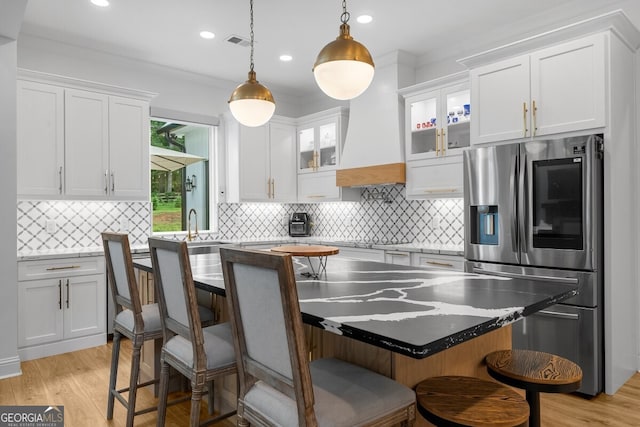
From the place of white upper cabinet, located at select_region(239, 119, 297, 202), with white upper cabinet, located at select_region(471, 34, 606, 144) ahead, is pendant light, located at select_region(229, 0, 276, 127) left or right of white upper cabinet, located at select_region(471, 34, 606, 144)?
right

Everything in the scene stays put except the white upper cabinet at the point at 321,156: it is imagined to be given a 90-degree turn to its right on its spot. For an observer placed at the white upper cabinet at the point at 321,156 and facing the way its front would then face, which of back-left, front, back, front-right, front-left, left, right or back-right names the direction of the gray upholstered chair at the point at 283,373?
back-left

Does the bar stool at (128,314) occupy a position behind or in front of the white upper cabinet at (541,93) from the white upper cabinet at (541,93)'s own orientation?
in front

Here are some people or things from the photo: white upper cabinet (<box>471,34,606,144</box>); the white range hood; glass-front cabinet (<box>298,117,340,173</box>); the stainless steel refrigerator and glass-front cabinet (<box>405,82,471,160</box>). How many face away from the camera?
0

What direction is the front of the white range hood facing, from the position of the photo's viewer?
facing the viewer and to the left of the viewer

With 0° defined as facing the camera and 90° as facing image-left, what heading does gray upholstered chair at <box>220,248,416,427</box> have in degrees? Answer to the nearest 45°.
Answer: approximately 225°

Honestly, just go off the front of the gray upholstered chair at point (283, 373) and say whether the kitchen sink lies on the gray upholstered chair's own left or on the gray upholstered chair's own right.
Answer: on the gray upholstered chair's own left

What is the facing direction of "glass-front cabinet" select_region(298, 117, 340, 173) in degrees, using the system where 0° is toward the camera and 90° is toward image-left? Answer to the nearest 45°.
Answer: approximately 45°

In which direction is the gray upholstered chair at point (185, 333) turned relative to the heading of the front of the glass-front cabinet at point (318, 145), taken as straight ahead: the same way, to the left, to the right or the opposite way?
the opposite way

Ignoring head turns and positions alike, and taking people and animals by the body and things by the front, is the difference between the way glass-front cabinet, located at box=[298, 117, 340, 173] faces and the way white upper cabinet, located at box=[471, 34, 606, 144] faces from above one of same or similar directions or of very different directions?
same or similar directions

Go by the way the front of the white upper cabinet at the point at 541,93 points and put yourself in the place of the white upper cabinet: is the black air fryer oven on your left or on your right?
on your right

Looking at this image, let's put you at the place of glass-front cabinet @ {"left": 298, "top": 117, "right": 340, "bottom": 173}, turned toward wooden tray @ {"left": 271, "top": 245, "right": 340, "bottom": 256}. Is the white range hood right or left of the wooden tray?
left

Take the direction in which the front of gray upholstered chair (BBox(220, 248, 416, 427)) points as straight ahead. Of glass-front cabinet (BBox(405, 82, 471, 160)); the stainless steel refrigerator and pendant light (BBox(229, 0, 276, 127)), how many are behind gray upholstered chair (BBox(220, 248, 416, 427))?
0

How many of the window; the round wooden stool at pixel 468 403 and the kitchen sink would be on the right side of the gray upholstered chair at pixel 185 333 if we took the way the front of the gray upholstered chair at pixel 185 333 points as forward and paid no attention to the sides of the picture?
1

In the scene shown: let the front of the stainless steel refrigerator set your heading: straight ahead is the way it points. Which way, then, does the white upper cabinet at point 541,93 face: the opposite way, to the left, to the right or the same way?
the same way

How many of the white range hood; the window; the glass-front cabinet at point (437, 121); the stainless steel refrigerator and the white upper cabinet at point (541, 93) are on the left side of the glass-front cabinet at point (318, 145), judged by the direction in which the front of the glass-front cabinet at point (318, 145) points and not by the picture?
4

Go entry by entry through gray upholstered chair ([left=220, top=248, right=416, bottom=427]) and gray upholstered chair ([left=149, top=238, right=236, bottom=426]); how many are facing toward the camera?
0

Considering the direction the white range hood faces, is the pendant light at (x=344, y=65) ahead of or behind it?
ahead

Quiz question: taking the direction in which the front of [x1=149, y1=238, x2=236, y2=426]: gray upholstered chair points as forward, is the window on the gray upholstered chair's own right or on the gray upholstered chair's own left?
on the gray upholstered chair's own left

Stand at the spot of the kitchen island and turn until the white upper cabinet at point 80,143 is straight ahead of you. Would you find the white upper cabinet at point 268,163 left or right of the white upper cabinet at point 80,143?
right

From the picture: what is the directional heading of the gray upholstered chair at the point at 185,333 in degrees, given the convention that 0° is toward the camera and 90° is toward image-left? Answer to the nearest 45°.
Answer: approximately 225°

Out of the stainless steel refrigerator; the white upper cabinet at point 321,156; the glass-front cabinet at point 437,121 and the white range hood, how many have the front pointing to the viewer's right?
0
